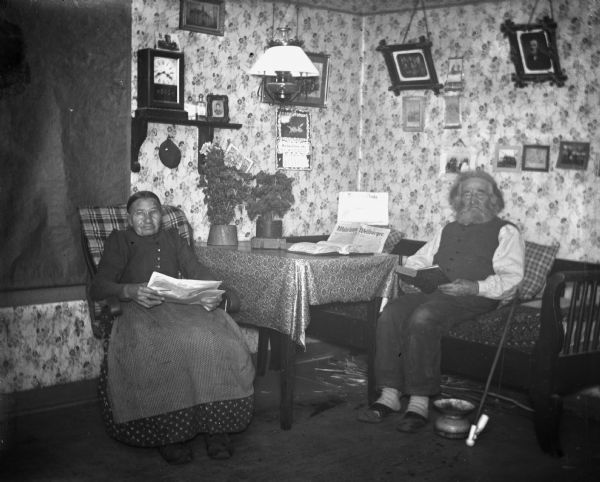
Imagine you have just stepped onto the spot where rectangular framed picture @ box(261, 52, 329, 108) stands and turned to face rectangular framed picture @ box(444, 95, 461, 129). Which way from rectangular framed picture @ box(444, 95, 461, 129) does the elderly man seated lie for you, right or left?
right

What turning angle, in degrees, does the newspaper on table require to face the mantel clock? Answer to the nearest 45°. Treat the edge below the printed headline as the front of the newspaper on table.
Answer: approximately 90° to its right

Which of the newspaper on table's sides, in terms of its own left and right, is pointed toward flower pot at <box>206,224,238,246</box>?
right
